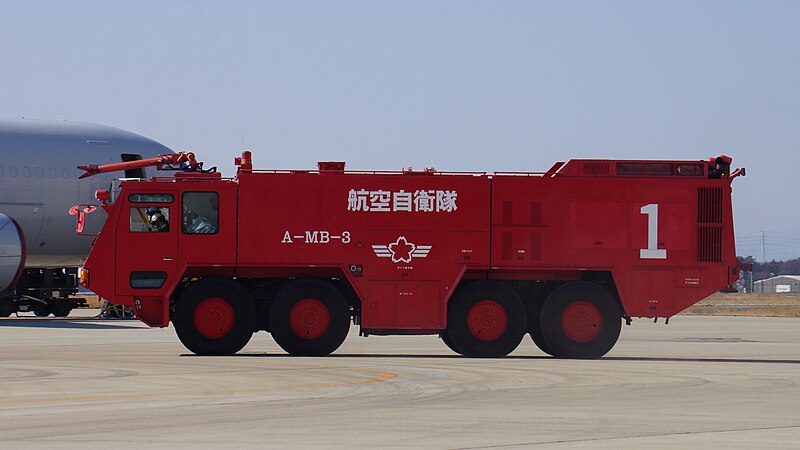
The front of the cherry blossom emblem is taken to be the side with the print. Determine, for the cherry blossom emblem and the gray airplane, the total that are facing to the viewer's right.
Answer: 1

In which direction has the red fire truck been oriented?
to the viewer's left

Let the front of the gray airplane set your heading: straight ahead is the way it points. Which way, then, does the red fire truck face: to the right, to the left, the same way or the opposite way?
the opposite way

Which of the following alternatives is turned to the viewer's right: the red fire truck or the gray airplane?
the gray airplane

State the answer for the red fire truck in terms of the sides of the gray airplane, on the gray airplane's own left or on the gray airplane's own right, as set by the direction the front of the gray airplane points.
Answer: on the gray airplane's own right

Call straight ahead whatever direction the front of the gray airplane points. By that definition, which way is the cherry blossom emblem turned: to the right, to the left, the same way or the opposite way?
to the right

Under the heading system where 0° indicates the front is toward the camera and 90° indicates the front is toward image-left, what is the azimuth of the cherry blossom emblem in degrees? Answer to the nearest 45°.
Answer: approximately 0°

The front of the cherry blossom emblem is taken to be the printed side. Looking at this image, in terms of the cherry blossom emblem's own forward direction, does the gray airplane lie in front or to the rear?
to the rear

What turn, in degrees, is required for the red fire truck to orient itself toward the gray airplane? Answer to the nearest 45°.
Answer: approximately 45° to its right

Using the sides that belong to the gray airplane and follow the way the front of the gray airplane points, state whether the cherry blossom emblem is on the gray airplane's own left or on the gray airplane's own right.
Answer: on the gray airplane's own right

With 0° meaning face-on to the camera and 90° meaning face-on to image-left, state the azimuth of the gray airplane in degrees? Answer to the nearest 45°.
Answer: approximately 270°
